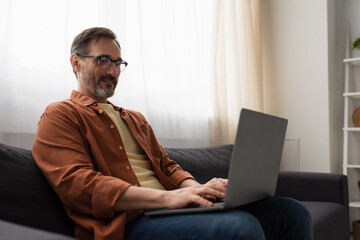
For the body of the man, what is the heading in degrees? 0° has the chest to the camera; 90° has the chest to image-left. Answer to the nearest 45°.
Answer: approximately 315°
